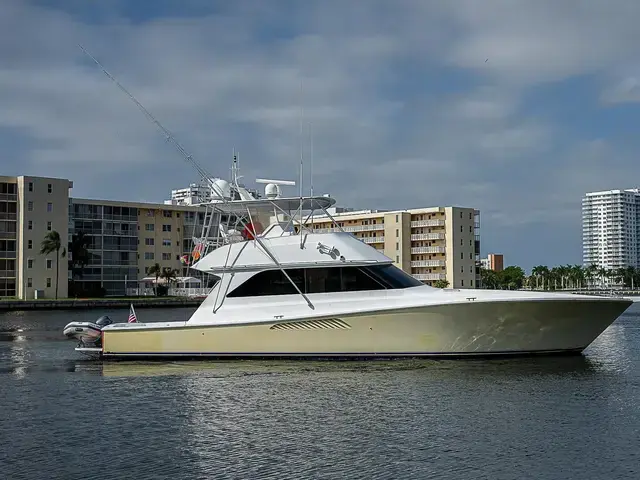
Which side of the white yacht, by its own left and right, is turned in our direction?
right
